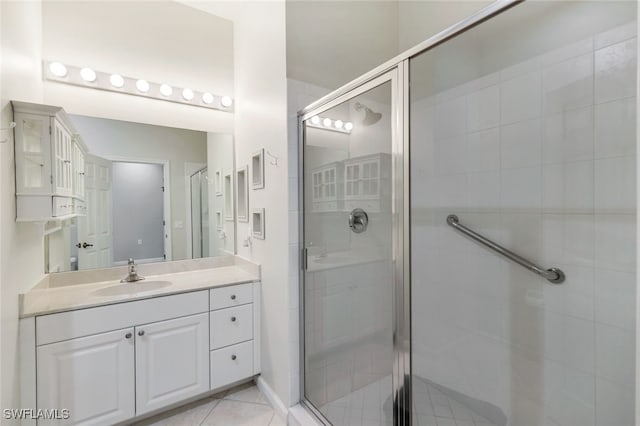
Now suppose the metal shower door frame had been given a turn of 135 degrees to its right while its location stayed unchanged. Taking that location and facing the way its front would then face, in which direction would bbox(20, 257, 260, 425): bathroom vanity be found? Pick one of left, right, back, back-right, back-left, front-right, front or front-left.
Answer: left

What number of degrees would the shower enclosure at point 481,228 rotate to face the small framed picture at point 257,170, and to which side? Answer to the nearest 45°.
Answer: approximately 45° to its right

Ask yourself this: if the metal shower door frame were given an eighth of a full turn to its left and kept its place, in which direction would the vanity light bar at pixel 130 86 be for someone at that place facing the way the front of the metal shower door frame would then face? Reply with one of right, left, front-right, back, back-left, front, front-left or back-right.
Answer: right

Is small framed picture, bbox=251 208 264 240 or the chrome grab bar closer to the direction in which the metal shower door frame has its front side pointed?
the small framed picture

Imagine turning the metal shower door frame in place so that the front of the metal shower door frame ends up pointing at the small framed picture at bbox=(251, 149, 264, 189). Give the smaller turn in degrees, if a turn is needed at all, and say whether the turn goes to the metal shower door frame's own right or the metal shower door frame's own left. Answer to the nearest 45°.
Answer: approximately 90° to the metal shower door frame's own right

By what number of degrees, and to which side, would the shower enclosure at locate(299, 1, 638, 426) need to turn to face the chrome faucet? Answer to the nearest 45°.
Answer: approximately 45° to its right

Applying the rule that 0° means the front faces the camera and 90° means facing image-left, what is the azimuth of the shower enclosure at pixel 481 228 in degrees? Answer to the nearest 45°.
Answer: approximately 45°

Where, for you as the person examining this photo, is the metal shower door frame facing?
facing the viewer and to the left of the viewer

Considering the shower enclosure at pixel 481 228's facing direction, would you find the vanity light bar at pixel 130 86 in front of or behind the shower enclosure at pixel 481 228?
in front
